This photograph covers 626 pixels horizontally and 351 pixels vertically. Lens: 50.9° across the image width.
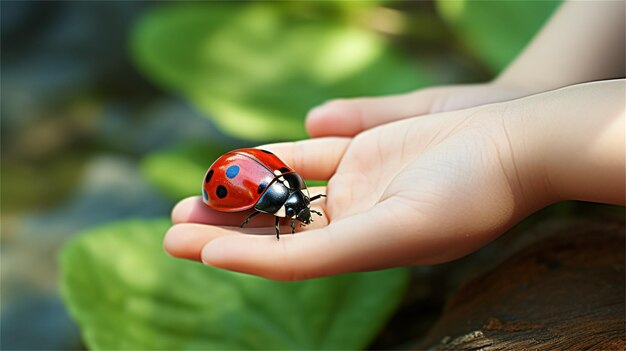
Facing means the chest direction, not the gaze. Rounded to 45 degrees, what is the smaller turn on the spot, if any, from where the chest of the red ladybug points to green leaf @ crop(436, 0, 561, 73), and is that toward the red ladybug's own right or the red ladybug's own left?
approximately 90° to the red ladybug's own left

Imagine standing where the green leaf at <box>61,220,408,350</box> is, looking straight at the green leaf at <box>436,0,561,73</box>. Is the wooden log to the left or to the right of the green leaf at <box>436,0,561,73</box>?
right

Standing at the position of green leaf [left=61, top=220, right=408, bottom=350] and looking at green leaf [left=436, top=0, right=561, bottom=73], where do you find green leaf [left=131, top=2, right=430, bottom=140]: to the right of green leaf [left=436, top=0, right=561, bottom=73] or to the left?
left

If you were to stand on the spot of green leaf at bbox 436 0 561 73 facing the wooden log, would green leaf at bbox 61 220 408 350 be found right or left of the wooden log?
right

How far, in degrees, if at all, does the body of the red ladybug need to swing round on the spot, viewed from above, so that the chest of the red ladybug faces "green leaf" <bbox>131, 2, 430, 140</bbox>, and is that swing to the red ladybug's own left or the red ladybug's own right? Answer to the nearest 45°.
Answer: approximately 135° to the red ladybug's own left

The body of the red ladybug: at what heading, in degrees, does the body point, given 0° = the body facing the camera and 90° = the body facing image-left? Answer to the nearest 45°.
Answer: approximately 315°
